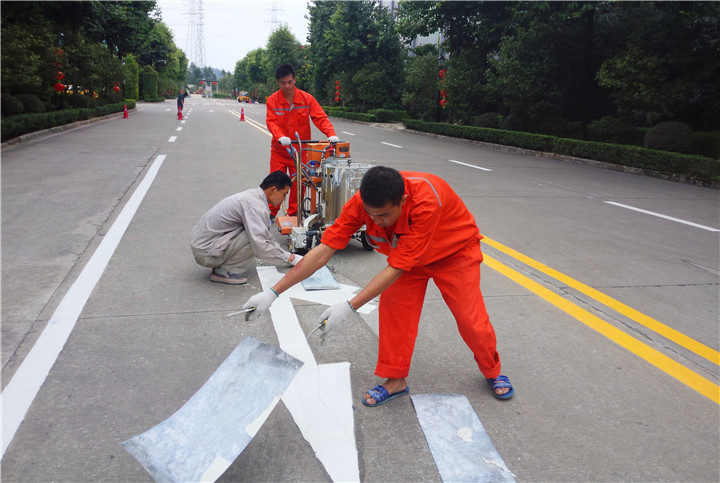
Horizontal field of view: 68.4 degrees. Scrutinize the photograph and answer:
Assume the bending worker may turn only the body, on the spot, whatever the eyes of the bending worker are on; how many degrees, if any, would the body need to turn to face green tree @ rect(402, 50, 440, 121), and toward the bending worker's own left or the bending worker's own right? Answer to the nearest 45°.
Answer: approximately 135° to the bending worker's own right

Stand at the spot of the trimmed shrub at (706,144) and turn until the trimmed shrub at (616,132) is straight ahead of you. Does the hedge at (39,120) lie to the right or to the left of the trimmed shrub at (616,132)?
left

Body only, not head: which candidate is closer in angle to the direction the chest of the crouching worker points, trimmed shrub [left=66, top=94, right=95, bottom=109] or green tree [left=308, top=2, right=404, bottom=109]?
the green tree

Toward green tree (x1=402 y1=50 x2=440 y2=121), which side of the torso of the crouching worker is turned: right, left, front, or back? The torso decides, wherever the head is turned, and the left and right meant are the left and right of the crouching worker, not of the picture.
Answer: left

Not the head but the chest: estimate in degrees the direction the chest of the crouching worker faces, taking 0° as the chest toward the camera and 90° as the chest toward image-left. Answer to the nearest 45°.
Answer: approximately 270°

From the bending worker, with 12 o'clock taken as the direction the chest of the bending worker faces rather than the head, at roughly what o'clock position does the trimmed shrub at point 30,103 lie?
The trimmed shrub is roughly at 3 o'clock from the bending worker.

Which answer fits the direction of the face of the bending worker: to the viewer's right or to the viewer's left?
to the viewer's left

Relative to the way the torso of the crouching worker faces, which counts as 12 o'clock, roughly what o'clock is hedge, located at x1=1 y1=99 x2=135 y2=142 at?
The hedge is roughly at 8 o'clock from the crouching worker.

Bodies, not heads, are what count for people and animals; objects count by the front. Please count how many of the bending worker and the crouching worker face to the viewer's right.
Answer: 1

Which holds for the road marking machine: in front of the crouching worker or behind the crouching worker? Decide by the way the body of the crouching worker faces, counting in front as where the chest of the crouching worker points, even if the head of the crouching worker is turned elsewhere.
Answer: in front

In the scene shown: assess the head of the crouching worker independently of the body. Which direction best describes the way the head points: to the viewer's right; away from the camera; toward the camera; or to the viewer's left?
to the viewer's right

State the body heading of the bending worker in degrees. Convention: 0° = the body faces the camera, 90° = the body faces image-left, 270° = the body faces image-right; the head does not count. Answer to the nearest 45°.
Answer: approximately 45°

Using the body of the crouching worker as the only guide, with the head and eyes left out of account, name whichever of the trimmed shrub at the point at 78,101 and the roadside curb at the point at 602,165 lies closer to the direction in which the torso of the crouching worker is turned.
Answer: the roadside curb

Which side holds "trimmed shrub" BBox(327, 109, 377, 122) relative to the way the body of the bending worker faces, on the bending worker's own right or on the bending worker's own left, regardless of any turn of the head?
on the bending worker's own right
